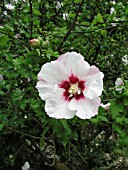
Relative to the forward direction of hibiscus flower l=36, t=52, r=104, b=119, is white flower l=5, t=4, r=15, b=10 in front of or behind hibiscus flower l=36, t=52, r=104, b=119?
behind

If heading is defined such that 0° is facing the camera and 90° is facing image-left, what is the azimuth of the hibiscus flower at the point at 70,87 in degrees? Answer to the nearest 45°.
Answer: approximately 0°
